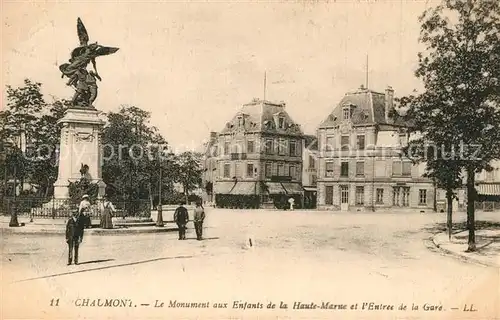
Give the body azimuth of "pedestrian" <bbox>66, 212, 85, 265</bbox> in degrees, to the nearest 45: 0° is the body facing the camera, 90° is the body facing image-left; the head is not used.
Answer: approximately 0°

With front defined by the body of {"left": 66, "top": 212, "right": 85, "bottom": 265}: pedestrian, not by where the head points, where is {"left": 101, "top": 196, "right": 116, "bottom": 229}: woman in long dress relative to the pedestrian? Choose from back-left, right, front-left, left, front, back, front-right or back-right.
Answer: back

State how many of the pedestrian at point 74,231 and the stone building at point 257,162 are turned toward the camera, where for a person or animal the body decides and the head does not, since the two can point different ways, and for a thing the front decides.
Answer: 2

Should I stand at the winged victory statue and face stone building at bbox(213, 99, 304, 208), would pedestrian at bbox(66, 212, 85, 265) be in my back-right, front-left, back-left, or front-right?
back-right

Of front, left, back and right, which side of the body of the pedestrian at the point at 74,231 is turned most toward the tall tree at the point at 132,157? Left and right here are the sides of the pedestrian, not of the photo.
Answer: back

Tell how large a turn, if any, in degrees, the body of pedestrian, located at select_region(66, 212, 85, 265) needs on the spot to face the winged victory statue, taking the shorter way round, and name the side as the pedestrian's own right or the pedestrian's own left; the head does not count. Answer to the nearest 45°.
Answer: approximately 180°
